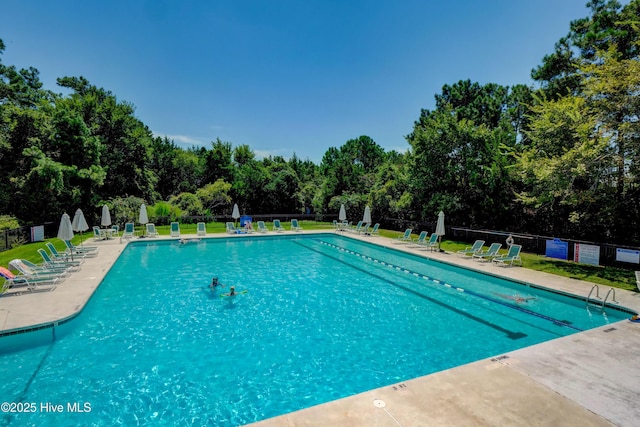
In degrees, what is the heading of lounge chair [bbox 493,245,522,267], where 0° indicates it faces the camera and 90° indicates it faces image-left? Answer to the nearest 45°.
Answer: approximately 45°

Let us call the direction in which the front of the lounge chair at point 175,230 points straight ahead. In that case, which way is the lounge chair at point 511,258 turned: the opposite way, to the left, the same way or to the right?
to the right

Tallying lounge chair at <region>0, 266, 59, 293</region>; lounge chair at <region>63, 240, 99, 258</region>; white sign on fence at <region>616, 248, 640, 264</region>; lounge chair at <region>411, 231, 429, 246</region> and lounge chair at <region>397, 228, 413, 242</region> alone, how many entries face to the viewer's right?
2

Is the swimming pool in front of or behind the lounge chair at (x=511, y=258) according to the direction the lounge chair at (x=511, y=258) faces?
in front

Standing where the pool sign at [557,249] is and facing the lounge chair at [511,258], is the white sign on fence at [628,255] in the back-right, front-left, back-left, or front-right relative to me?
back-left

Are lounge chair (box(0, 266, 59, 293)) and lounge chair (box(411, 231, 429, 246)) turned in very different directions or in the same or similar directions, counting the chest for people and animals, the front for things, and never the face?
very different directions

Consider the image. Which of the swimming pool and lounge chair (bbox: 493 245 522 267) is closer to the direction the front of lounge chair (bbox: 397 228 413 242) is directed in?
the swimming pool

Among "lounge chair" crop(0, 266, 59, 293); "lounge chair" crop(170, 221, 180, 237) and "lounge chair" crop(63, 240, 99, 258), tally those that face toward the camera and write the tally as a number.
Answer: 1

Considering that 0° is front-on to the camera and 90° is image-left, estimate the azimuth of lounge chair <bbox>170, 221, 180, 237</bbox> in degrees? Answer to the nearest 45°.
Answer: approximately 0°

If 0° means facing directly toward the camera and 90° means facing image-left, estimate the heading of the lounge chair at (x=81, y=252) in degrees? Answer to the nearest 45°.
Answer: approximately 270°

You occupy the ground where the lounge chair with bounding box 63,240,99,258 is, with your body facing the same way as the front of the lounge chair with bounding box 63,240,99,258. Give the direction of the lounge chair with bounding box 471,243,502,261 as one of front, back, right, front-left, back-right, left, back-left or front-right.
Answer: front-right

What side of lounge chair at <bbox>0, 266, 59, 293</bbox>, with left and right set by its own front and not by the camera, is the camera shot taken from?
right

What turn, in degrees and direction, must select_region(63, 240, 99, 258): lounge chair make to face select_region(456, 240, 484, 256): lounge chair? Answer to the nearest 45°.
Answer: approximately 45° to its right

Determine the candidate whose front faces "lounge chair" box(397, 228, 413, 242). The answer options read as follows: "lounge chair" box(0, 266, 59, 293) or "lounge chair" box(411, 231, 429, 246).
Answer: "lounge chair" box(0, 266, 59, 293)

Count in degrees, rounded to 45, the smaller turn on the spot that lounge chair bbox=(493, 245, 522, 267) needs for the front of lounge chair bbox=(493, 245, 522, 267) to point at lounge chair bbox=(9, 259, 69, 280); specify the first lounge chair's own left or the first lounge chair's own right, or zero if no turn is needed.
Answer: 0° — it already faces it

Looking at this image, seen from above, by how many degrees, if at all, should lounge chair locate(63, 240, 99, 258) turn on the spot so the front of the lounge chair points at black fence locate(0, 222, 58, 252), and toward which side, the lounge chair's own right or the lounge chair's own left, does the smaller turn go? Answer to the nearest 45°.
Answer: approximately 135° to the lounge chair's own left
